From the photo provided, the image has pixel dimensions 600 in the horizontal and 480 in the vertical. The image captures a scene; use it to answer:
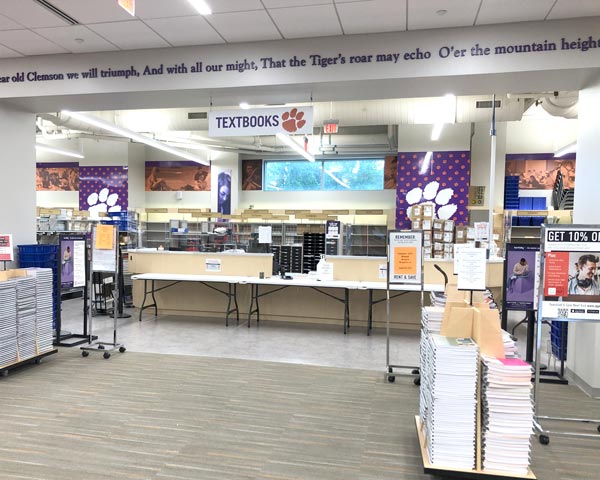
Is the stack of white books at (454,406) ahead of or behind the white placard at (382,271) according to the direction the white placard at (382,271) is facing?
ahead

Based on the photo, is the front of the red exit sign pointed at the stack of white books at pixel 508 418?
yes

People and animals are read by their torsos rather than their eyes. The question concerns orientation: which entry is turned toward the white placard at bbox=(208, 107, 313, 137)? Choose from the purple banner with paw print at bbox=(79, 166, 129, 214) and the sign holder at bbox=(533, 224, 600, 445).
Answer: the purple banner with paw print

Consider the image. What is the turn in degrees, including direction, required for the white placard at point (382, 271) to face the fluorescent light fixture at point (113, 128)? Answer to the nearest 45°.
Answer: approximately 90° to its right

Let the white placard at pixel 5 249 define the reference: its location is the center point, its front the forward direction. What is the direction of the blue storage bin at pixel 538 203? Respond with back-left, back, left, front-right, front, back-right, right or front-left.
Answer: left

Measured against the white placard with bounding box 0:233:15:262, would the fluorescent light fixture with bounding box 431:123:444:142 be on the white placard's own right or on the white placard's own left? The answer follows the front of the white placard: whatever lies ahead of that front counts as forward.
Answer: on the white placard's own left

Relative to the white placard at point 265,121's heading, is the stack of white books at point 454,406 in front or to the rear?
in front

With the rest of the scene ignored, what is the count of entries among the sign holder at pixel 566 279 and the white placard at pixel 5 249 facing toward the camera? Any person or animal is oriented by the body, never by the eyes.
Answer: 2

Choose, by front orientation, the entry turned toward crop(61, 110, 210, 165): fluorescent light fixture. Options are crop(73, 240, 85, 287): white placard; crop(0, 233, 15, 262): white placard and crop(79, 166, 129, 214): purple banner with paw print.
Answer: the purple banner with paw print

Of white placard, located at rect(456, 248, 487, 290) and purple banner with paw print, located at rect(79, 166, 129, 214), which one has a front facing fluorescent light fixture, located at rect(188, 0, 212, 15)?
the purple banner with paw print

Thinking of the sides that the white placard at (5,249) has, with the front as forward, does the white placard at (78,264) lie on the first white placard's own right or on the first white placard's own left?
on the first white placard's own left

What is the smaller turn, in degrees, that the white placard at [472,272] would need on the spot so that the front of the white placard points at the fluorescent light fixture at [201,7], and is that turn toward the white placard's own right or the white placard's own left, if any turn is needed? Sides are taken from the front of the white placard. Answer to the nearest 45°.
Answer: approximately 90° to the white placard's own right
